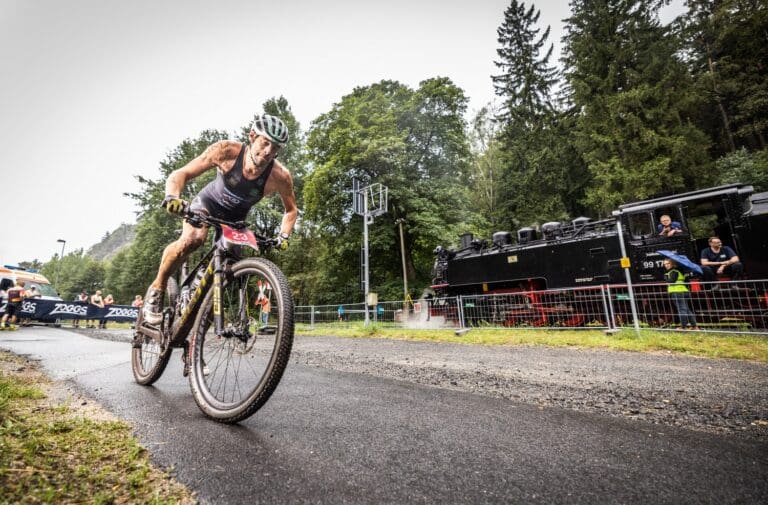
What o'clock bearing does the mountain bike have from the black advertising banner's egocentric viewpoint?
The mountain bike is roughly at 12 o'clock from the black advertising banner.

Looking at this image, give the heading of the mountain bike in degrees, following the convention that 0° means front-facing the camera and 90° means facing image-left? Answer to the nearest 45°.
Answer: approximately 315°

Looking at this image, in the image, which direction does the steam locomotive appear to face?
to the viewer's left

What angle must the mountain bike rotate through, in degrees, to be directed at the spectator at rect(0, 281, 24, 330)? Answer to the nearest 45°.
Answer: approximately 180°

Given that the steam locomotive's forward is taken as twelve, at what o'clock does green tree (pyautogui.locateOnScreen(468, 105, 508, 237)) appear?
The green tree is roughly at 2 o'clock from the steam locomotive.
